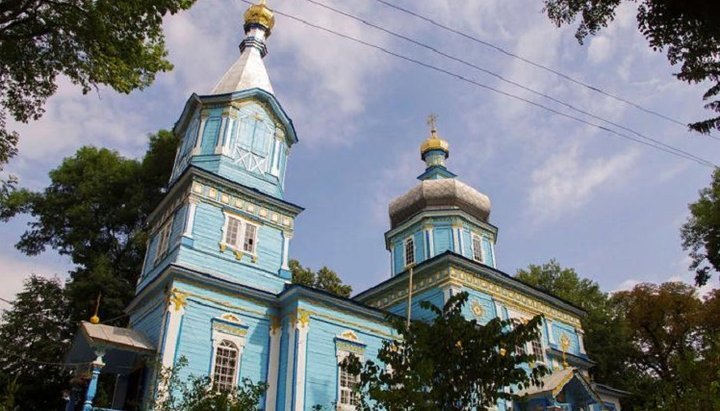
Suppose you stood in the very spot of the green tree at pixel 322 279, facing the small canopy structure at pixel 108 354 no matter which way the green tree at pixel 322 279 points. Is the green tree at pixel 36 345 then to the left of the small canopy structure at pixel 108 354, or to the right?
right

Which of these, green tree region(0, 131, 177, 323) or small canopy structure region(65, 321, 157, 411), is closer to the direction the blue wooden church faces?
the small canopy structure

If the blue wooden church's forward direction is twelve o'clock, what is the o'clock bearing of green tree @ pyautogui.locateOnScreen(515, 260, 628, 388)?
The green tree is roughly at 6 o'clock from the blue wooden church.

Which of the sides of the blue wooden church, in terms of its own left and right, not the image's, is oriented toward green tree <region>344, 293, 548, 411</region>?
left

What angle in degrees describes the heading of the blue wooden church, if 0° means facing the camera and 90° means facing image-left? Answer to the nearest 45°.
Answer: approximately 45°

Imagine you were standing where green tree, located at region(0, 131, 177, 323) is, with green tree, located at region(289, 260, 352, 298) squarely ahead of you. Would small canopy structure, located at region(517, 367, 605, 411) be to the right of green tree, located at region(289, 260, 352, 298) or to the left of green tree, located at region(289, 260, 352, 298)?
right

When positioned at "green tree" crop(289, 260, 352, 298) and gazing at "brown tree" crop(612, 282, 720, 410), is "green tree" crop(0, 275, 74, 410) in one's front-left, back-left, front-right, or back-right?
back-right

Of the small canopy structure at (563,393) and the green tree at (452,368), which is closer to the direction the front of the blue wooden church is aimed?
the green tree

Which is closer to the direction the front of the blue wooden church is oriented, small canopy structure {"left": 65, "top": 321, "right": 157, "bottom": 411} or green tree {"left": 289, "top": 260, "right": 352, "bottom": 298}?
the small canopy structure

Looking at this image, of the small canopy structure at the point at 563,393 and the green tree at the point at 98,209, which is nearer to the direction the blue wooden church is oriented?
the green tree

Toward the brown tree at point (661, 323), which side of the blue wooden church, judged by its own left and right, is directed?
back
